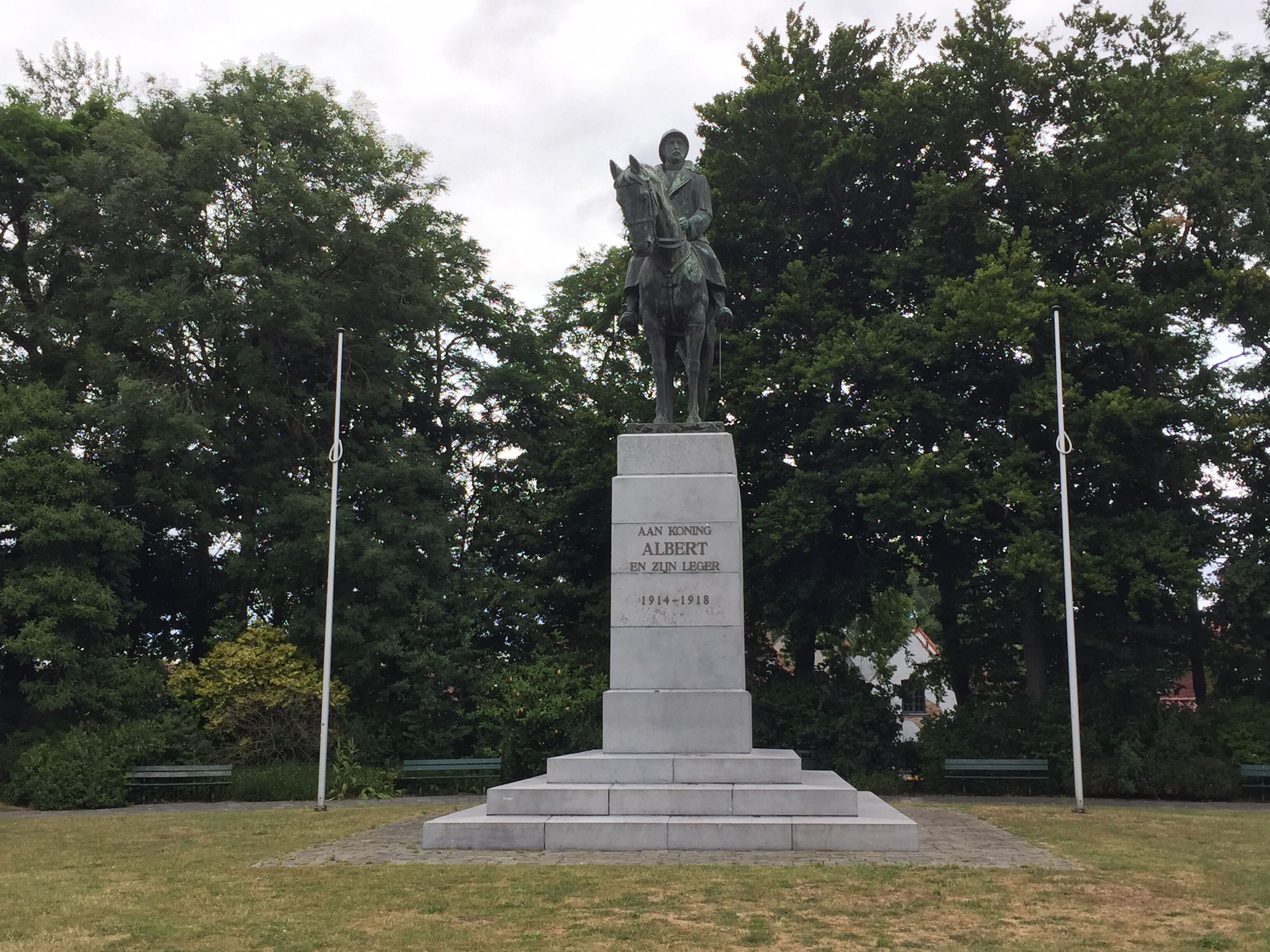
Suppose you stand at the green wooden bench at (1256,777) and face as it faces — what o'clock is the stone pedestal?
The stone pedestal is roughly at 1 o'clock from the green wooden bench.

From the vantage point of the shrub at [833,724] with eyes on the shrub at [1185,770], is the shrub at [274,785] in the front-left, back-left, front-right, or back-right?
back-right

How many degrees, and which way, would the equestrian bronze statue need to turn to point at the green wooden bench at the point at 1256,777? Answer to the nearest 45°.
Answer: approximately 135° to its left

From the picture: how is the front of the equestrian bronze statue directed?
toward the camera

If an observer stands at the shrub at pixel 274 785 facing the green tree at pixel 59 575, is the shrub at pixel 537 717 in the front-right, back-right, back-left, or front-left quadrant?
back-right

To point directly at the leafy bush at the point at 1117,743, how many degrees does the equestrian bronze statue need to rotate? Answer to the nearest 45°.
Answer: approximately 135° to its left

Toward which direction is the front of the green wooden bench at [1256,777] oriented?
toward the camera

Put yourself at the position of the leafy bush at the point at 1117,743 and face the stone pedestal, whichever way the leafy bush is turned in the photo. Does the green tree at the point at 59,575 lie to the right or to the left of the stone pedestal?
right

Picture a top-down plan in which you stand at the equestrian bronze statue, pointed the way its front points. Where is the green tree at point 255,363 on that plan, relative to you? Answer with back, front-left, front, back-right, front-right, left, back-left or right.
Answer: back-right

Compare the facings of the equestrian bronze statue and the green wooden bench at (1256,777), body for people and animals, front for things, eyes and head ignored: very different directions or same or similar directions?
same or similar directions

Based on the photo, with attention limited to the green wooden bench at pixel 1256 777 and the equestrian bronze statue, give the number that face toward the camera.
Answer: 2

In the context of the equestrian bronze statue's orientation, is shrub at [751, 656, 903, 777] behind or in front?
behind

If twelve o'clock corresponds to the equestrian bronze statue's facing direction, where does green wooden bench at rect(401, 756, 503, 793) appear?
The green wooden bench is roughly at 5 o'clock from the equestrian bronze statue.

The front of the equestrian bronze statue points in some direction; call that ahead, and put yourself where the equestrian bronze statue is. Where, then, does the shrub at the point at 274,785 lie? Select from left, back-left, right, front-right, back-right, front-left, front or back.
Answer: back-right
